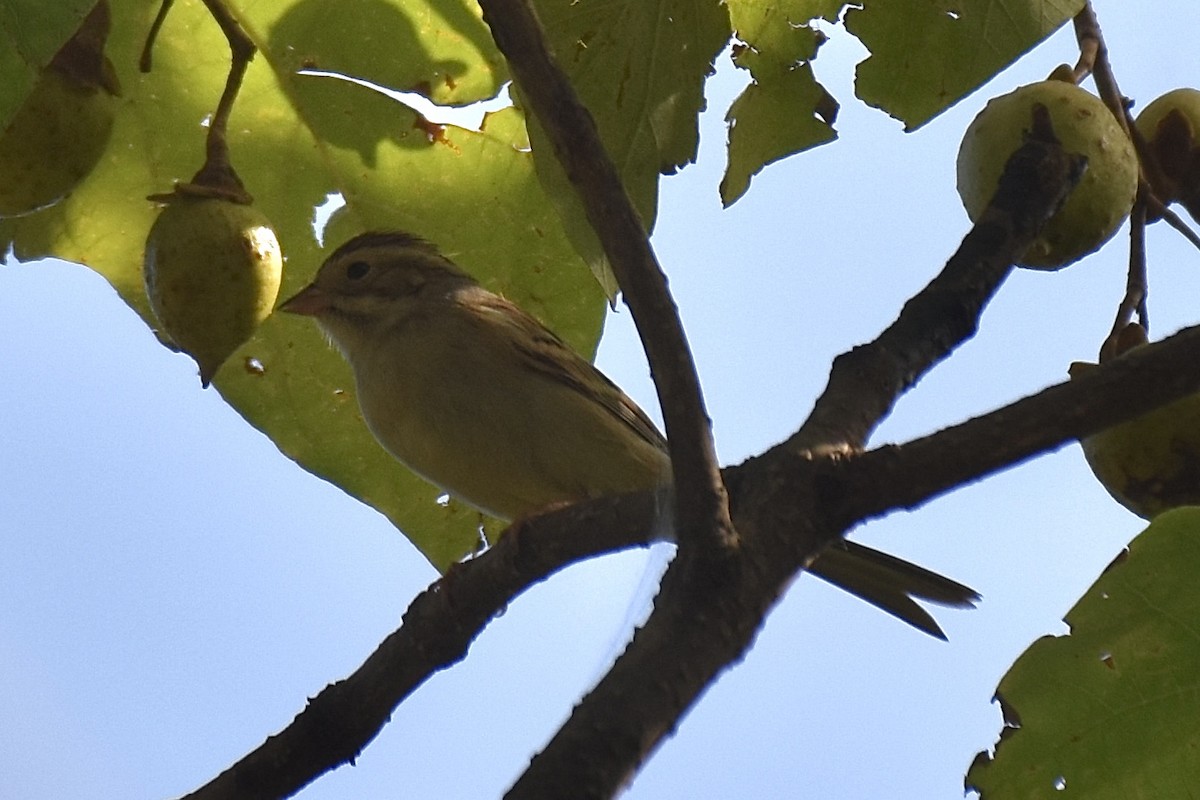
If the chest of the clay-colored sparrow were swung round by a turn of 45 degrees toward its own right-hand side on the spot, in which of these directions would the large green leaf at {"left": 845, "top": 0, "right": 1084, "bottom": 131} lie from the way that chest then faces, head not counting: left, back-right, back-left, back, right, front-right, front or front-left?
back-right

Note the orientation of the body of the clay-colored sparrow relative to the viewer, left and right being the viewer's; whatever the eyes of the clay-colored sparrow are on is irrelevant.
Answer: facing to the left of the viewer

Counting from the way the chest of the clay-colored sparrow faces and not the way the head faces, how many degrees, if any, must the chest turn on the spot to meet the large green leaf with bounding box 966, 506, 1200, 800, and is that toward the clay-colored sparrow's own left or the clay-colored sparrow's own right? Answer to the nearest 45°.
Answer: approximately 135° to the clay-colored sparrow's own left
